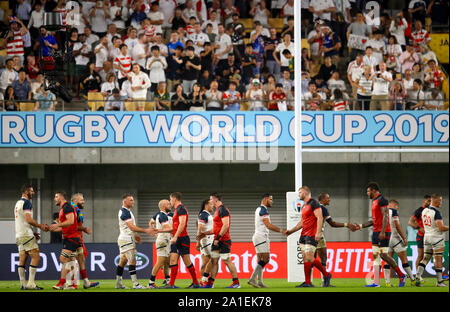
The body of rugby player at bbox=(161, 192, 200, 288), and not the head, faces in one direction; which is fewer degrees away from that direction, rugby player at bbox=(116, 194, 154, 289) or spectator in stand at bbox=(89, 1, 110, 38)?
the rugby player

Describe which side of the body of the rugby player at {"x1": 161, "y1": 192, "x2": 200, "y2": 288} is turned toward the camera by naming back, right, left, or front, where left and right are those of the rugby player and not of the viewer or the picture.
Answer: left

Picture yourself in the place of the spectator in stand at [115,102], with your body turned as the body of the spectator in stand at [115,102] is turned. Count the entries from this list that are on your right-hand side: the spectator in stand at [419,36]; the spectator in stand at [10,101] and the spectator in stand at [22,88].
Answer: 2

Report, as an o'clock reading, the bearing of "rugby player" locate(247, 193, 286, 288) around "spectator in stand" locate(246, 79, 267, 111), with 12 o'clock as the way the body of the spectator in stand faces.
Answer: The rugby player is roughly at 12 o'clock from the spectator in stand.

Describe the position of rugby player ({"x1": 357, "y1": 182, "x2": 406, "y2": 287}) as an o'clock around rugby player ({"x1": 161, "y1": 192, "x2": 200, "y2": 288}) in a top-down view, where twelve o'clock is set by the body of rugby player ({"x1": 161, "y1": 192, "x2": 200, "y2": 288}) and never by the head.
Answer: rugby player ({"x1": 357, "y1": 182, "x2": 406, "y2": 287}) is roughly at 6 o'clock from rugby player ({"x1": 161, "y1": 192, "x2": 200, "y2": 288}).

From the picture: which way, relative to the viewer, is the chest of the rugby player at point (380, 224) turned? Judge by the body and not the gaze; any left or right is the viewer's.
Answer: facing to the left of the viewer

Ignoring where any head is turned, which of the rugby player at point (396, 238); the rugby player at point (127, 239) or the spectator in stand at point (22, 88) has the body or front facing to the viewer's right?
the rugby player at point (127, 239)

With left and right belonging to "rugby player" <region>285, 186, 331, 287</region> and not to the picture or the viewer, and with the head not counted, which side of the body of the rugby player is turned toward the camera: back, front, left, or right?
left

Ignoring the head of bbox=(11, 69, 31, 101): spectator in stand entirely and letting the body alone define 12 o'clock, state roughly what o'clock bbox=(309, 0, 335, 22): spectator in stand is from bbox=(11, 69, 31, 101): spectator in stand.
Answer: bbox=(309, 0, 335, 22): spectator in stand is roughly at 9 o'clock from bbox=(11, 69, 31, 101): spectator in stand.

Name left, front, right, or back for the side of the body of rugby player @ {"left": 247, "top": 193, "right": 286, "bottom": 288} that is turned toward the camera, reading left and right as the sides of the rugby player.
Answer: right

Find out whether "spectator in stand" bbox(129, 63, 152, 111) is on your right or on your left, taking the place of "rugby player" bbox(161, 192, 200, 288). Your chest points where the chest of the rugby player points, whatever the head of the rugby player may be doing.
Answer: on your right

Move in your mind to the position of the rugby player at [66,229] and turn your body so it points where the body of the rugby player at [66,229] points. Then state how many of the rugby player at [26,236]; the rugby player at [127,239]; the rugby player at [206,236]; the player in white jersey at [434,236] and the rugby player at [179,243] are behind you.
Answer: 4

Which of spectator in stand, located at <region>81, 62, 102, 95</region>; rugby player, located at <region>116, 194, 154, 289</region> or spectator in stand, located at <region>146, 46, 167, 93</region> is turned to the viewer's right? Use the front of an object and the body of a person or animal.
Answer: the rugby player
